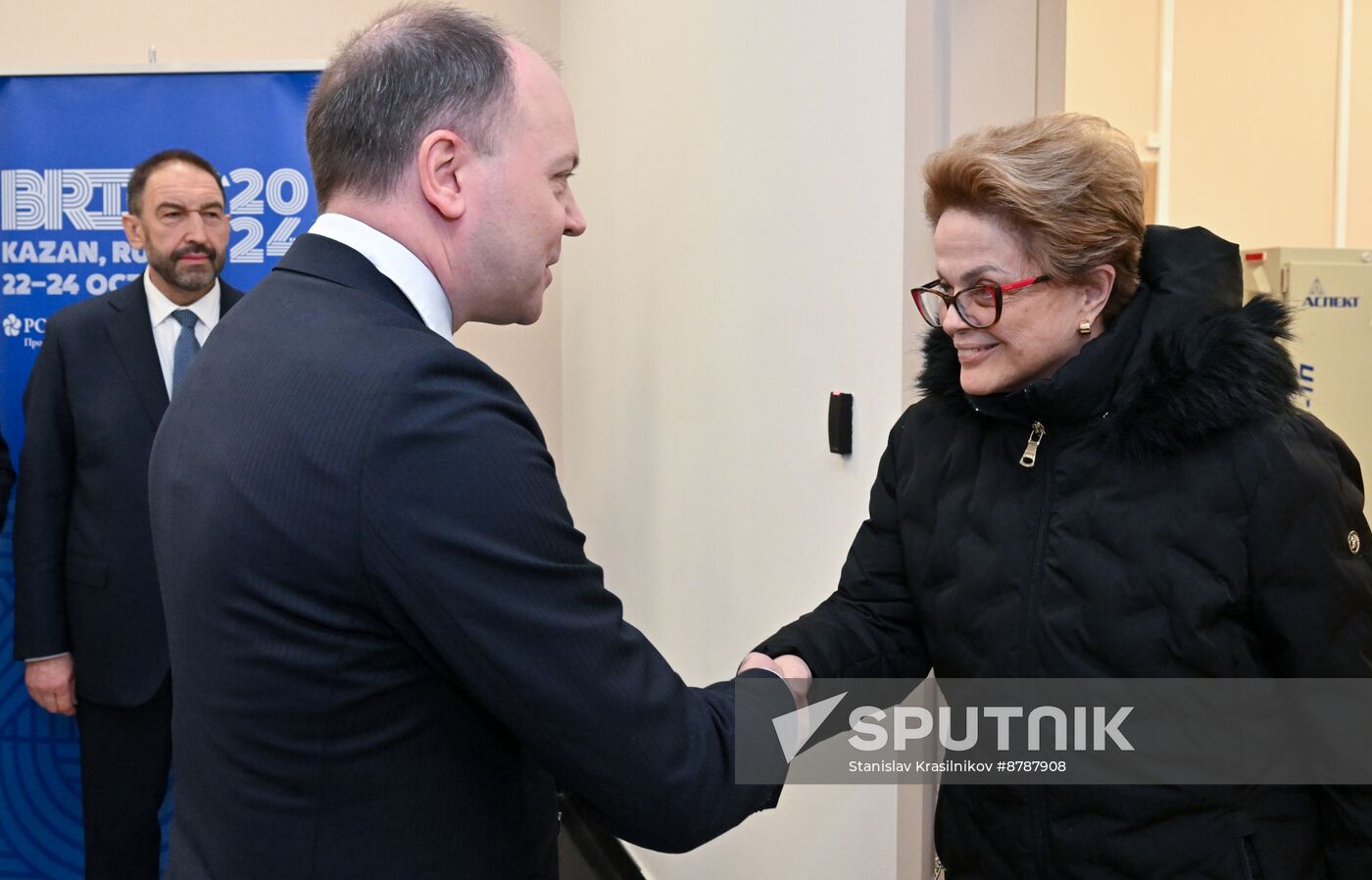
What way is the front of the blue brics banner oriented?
toward the camera

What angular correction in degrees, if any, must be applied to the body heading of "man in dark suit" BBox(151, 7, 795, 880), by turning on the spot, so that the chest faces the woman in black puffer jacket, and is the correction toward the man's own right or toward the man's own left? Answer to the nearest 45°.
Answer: approximately 45° to the man's own right

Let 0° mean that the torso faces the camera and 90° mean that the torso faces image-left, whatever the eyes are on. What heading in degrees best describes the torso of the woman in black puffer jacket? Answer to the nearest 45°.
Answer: approximately 45°

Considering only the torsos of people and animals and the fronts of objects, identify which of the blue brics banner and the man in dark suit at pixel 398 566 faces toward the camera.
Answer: the blue brics banner

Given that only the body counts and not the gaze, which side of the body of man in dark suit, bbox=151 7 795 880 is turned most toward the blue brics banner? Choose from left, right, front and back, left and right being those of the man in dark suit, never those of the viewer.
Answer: left

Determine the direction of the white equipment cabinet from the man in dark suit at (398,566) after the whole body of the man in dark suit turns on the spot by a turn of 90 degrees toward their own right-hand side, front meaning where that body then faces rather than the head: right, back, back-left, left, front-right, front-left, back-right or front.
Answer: left

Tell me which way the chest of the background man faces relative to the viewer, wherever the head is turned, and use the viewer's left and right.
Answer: facing the viewer and to the right of the viewer

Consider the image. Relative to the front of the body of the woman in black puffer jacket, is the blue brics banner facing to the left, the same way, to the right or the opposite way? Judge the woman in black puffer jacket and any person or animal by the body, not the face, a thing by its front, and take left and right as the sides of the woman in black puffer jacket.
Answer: to the left

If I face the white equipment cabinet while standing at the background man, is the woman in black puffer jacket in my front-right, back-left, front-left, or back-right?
front-right

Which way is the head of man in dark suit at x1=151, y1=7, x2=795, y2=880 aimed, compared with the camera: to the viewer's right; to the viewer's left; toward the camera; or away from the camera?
to the viewer's right

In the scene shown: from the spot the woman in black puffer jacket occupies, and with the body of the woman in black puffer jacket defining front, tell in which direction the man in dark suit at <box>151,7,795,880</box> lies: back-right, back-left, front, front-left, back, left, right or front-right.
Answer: front

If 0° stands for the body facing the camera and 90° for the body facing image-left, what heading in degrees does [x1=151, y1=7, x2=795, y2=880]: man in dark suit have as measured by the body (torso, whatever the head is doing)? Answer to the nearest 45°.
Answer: approximately 225°

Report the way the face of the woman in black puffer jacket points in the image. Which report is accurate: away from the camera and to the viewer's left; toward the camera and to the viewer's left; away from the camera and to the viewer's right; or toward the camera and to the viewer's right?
toward the camera and to the viewer's left

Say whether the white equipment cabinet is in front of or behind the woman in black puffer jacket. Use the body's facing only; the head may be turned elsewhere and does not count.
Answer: behind

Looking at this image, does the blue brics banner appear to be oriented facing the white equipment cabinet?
no
